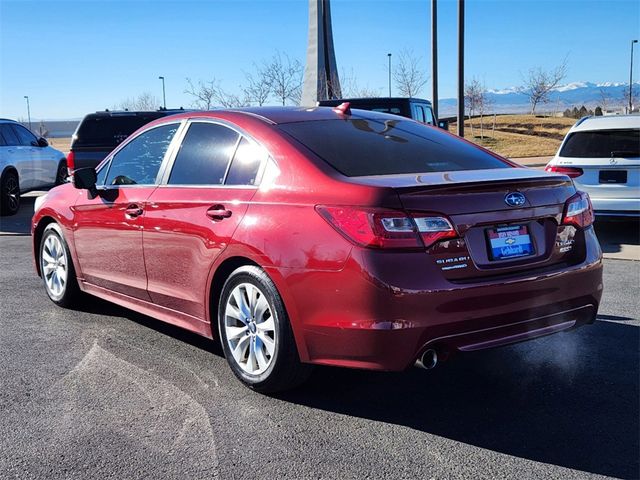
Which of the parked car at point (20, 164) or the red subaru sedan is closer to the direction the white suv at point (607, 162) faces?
the parked car

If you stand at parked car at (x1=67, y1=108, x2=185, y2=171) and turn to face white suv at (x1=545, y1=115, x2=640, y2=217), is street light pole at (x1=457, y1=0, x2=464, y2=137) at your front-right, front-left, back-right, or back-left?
front-left

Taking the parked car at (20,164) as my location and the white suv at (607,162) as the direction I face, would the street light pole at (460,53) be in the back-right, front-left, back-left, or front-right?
front-left

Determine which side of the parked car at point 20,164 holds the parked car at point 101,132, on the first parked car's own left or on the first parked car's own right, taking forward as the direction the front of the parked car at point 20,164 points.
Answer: on the first parked car's own right

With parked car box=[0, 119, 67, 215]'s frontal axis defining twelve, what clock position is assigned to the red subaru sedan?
The red subaru sedan is roughly at 4 o'clock from the parked car.

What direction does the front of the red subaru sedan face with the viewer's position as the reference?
facing away from the viewer and to the left of the viewer

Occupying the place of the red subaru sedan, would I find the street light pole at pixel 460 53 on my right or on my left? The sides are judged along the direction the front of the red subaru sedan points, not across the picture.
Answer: on my right

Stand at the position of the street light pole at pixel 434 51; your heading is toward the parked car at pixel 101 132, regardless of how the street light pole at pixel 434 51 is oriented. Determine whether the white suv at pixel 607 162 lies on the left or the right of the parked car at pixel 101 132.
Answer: left

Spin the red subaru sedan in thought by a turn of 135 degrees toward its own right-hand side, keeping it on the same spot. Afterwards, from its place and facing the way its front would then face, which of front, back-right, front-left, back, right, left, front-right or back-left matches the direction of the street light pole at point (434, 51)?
left

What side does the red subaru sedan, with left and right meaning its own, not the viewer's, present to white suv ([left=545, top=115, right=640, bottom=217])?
right

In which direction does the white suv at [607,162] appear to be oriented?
away from the camera

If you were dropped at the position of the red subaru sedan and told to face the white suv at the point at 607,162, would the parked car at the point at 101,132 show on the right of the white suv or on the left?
left
